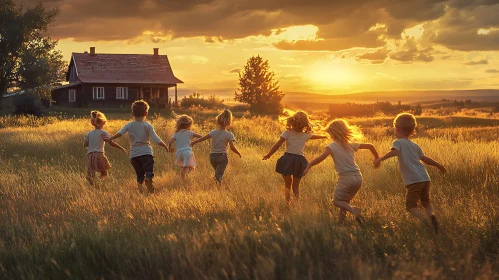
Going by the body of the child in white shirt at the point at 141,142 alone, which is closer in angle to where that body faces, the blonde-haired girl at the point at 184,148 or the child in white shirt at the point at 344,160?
the blonde-haired girl

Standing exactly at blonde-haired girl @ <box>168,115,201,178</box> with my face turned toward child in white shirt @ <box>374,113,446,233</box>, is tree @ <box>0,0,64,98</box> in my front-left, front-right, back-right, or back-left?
back-left

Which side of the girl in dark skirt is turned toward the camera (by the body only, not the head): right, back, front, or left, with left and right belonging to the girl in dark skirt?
back

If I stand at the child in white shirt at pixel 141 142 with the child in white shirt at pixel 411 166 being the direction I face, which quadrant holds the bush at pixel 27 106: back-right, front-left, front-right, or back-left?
back-left

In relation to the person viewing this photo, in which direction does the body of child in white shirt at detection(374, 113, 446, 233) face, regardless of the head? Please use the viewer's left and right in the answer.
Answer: facing away from the viewer and to the left of the viewer

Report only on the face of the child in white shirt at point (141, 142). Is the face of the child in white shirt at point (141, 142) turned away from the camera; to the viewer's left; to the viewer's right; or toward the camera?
away from the camera

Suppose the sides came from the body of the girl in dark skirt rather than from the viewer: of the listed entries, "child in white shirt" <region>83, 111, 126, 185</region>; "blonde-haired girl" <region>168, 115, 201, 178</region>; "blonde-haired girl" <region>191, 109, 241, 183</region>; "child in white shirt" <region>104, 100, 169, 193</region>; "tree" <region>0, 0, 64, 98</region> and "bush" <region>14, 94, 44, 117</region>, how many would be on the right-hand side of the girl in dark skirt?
0

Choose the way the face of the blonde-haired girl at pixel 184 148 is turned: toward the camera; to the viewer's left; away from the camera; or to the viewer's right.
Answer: away from the camera

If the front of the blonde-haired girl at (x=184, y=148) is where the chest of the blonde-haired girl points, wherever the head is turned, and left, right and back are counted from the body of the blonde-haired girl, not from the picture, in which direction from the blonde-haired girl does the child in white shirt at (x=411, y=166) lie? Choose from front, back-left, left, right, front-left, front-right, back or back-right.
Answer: back-right

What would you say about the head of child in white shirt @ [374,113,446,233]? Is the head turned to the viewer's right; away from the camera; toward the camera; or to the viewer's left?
away from the camera

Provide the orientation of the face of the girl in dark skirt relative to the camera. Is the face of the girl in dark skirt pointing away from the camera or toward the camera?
away from the camera

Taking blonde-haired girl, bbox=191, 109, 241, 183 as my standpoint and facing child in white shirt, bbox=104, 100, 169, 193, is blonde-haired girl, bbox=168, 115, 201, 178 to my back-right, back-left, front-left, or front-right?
front-right

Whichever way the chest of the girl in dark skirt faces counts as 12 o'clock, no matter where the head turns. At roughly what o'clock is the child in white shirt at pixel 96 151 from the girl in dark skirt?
The child in white shirt is roughly at 10 o'clock from the girl in dark skirt.

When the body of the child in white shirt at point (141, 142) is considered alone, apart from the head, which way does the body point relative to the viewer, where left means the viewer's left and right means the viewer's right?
facing away from the viewer

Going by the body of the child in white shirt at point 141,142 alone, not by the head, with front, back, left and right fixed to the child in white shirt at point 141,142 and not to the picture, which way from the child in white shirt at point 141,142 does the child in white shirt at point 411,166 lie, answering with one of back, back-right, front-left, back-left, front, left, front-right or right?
back-right

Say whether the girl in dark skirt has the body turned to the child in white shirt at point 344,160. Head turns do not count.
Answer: no

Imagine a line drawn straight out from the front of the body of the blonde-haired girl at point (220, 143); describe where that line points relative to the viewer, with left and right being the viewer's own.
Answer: facing away from the viewer

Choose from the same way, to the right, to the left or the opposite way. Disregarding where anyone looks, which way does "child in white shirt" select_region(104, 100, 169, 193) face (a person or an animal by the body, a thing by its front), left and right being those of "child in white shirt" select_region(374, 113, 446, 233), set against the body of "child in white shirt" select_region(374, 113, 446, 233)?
the same way

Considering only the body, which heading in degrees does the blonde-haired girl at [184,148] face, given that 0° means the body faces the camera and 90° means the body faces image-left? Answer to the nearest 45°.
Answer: approximately 180°

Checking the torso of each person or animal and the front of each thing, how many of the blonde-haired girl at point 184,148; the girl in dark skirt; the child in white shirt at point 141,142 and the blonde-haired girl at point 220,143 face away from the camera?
4

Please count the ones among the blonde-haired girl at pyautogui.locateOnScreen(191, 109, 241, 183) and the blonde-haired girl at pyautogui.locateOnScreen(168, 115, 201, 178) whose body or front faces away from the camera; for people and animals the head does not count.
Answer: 2
